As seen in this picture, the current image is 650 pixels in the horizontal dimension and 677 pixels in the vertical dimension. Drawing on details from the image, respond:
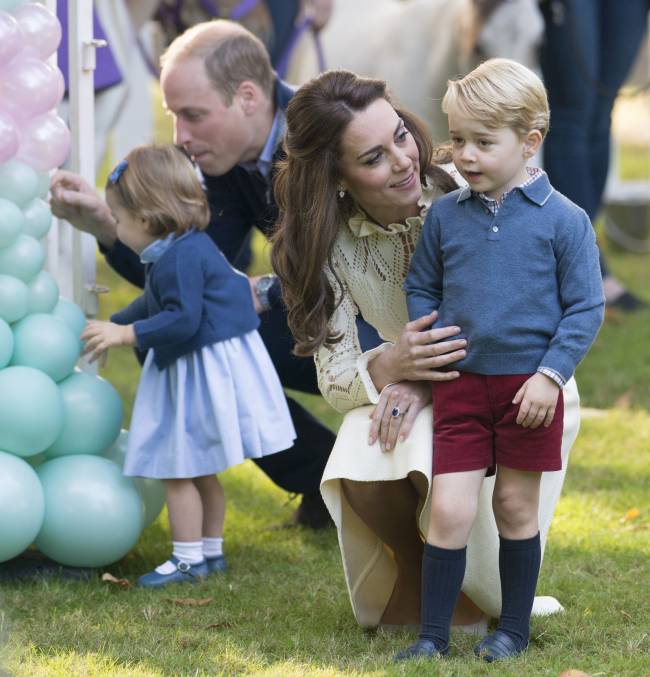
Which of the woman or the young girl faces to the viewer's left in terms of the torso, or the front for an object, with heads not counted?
the young girl

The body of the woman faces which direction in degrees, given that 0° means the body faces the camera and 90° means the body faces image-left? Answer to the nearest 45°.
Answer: approximately 315°

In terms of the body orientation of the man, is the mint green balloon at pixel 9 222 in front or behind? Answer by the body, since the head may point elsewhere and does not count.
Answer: in front

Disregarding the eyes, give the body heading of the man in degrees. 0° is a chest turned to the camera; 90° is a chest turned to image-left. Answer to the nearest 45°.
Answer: approximately 45°

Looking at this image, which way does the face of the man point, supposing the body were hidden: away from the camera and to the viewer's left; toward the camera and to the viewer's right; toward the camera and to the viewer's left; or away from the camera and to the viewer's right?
toward the camera and to the viewer's left

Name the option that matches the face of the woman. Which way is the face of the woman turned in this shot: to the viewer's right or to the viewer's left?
to the viewer's right

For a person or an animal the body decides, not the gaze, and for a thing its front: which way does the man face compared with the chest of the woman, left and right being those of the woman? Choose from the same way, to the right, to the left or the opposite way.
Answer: to the right

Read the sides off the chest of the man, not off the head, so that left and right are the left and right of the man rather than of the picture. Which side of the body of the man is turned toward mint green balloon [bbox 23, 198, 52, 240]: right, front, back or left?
front

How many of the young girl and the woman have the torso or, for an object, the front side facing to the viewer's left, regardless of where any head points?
1

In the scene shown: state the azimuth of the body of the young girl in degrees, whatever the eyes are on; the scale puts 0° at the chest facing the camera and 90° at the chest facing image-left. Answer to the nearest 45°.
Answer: approximately 90°
